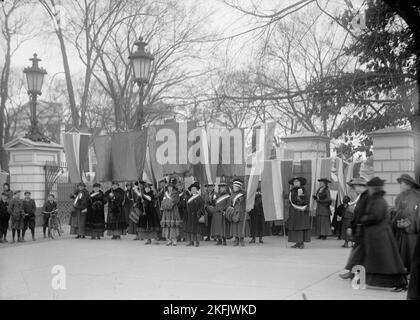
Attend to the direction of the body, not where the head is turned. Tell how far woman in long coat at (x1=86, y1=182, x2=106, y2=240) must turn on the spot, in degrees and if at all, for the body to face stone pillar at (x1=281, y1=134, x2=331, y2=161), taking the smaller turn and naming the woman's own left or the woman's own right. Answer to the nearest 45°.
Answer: approximately 90° to the woman's own left

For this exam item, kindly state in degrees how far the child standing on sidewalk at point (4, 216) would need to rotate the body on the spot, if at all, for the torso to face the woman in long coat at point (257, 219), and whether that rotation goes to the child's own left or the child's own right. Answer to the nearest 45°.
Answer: approximately 45° to the child's own left

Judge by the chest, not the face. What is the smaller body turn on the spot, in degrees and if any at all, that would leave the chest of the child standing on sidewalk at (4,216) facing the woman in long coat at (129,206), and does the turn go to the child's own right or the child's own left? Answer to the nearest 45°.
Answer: approximately 90° to the child's own left

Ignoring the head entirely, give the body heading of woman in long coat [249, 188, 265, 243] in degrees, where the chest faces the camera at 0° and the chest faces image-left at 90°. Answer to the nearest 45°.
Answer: approximately 0°

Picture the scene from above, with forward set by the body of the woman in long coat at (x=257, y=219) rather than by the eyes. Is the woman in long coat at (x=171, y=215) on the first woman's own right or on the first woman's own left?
on the first woman's own right

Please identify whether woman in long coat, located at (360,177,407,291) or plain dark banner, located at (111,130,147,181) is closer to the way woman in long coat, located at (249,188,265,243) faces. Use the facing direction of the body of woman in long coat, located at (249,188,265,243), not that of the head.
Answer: the woman in long coat

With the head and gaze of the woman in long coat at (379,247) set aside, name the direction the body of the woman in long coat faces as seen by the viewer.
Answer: to the viewer's left

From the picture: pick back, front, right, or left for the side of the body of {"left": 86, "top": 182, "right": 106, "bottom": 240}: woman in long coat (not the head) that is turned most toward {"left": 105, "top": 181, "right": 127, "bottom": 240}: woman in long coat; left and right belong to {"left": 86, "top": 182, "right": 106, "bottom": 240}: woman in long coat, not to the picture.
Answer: left

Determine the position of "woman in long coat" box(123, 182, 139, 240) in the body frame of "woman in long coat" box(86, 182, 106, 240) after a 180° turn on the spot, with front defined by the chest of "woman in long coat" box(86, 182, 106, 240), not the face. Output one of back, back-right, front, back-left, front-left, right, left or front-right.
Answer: right
